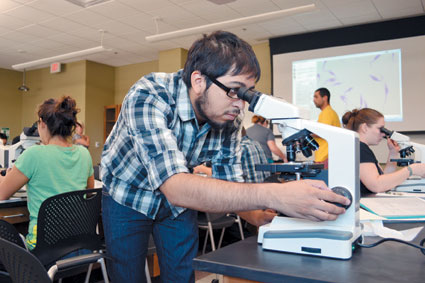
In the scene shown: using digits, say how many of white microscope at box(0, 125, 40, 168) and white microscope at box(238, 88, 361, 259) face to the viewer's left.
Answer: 1

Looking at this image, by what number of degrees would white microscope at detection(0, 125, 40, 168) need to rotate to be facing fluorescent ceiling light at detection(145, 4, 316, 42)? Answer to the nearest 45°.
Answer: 0° — it already faces it

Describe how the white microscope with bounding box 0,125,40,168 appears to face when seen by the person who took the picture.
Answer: facing to the right of the viewer

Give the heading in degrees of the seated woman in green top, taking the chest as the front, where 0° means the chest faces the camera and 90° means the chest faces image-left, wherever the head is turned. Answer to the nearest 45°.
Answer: approximately 135°

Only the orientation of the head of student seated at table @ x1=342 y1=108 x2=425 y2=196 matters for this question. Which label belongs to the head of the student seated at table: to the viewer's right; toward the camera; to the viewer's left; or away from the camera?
to the viewer's right

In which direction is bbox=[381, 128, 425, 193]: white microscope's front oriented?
to the viewer's left

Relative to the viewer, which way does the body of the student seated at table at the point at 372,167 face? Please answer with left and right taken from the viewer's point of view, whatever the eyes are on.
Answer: facing to the right of the viewer

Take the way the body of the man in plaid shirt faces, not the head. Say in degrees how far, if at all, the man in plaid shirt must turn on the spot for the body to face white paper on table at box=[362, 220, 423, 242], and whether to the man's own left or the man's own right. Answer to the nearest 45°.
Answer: approximately 45° to the man's own left

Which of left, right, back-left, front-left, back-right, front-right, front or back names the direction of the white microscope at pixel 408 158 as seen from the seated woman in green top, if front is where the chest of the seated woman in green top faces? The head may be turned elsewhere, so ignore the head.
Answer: back-right
